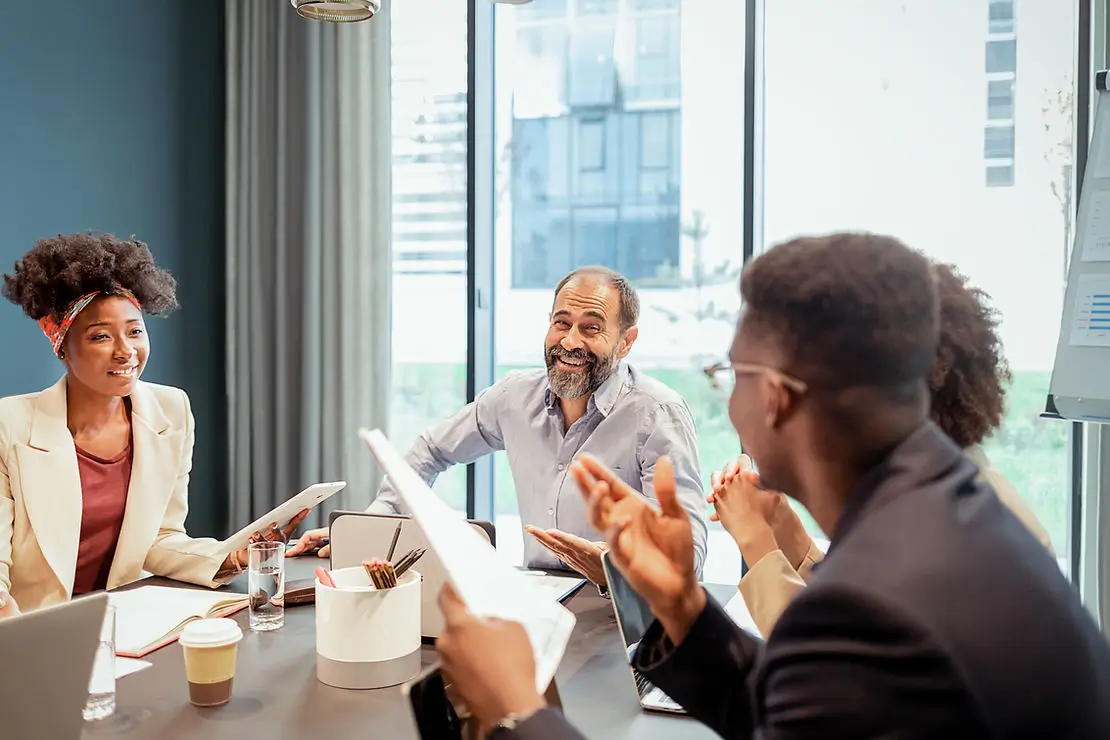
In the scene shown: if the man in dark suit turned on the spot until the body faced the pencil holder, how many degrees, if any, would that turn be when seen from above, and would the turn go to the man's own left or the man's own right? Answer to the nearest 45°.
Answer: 0° — they already face it

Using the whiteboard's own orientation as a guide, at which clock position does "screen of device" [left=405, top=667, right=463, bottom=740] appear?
The screen of device is roughly at 11 o'clock from the whiteboard.

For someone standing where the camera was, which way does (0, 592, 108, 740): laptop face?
facing away from the viewer and to the left of the viewer

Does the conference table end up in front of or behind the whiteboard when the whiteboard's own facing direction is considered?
in front

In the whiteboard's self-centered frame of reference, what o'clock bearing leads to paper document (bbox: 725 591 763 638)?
The paper document is roughly at 11 o'clock from the whiteboard.

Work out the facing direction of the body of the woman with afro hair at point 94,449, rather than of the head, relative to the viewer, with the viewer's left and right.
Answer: facing the viewer and to the right of the viewer

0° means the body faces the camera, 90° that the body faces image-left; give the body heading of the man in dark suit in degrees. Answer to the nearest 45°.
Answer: approximately 135°

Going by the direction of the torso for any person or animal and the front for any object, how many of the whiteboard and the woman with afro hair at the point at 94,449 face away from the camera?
0

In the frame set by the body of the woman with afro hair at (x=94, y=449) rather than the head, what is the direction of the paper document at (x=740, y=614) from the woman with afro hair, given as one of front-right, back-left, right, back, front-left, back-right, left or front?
front

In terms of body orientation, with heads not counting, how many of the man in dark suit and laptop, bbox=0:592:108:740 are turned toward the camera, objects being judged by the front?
0
